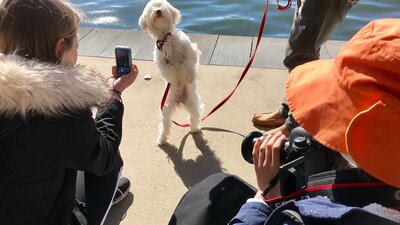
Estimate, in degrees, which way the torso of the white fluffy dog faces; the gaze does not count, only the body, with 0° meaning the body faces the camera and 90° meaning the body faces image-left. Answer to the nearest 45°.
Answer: approximately 0°

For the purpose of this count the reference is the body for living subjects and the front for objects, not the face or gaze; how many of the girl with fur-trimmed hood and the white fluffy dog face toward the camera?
1

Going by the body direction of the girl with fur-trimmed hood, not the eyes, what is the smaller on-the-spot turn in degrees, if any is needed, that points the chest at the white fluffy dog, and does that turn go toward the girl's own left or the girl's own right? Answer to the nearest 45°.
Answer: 0° — they already face it

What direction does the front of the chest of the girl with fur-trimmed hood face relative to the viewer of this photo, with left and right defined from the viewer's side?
facing away from the viewer and to the right of the viewer

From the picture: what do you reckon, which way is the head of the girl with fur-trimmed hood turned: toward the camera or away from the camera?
away from the camera

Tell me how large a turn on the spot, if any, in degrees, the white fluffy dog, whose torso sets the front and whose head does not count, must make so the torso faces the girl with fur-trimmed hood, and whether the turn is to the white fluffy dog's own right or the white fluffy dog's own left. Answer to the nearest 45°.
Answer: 0° — it already faces them
